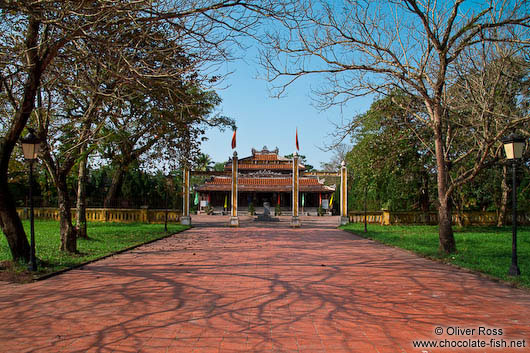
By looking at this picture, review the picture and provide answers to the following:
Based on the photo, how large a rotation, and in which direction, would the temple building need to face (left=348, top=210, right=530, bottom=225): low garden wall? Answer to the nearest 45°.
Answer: approximately 45° to its left

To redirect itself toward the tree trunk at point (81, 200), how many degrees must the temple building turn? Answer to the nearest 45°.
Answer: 0° — it already faces it

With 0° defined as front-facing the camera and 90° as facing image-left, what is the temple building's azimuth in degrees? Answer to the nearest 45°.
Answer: approximately 0°

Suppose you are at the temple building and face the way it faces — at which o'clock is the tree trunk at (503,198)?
The tree trunk is roughly at 11 o'clock from the temple building.

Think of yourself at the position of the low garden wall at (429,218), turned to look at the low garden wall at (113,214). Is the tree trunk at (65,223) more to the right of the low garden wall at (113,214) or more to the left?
left
